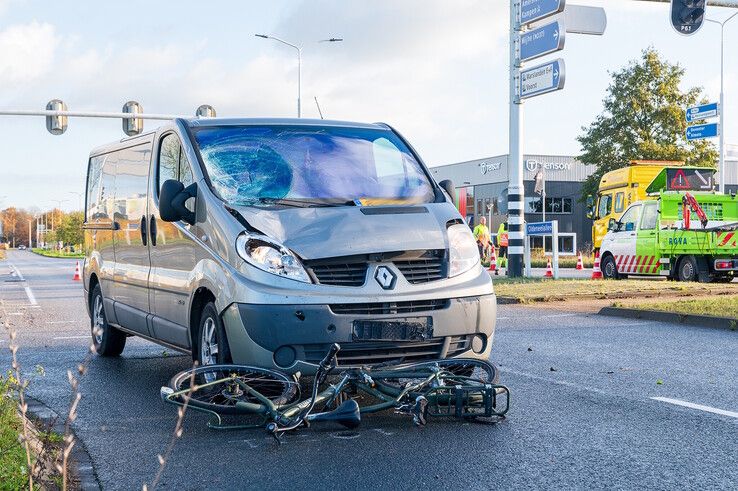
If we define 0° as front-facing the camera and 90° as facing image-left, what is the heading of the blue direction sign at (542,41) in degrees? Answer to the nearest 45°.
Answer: approximately 45°

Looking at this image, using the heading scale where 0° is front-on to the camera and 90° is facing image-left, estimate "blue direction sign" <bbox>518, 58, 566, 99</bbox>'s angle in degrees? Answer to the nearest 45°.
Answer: approximately 45°

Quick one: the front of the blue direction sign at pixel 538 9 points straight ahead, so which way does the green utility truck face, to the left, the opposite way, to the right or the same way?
to the right

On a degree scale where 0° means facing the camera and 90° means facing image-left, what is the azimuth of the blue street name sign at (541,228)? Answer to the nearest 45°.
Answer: approximately 0°

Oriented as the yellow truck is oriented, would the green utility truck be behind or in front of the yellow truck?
behind

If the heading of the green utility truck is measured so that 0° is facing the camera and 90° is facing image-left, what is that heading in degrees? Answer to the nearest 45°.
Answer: approximately 135°
